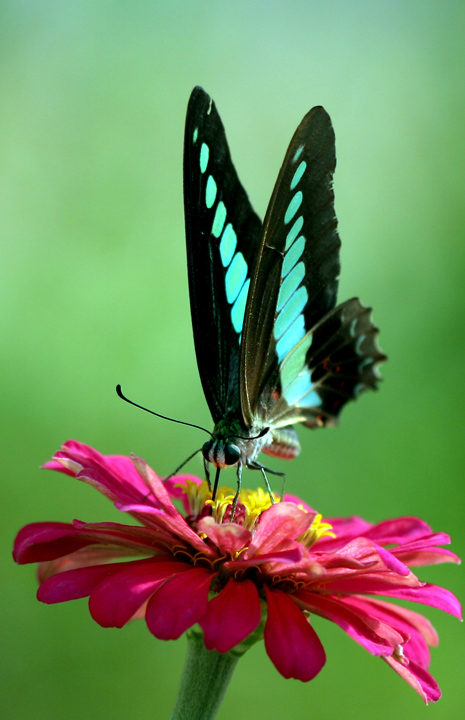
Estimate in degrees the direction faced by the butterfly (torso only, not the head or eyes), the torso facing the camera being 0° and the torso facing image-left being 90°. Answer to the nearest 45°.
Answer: approximately 45°
